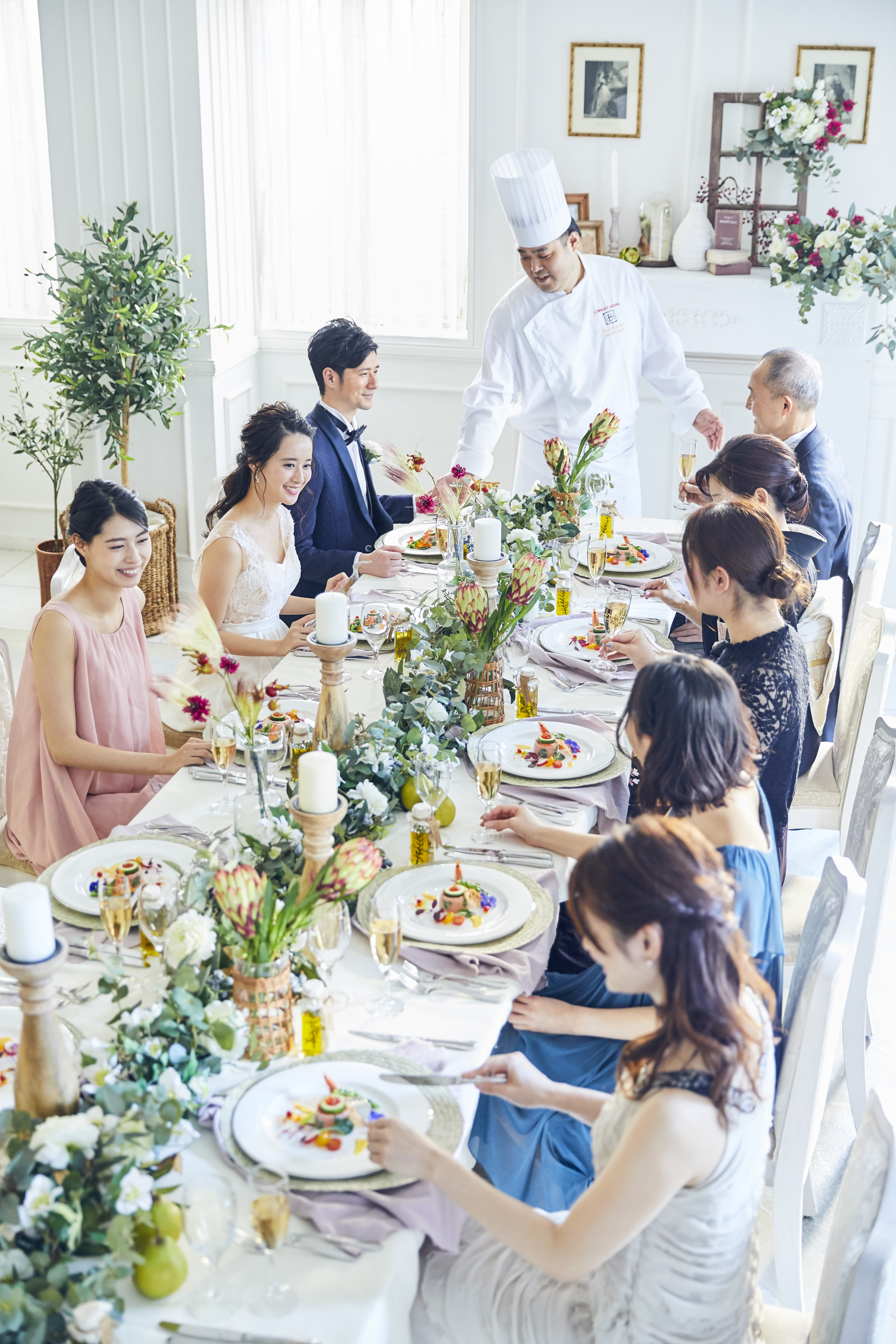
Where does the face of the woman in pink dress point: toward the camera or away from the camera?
toward the camera

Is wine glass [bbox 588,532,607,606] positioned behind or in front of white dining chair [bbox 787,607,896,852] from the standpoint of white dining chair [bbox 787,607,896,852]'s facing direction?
in front

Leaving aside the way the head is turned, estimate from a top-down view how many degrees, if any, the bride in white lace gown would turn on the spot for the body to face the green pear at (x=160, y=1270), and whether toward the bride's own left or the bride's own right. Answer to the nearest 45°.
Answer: approximately 45° to the bride's own right

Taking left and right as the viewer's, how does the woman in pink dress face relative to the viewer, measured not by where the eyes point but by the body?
facing the viewer and to the right of the viewer

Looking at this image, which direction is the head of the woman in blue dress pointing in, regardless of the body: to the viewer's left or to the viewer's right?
to the viewer's left

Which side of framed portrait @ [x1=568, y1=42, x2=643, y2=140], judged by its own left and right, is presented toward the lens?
front

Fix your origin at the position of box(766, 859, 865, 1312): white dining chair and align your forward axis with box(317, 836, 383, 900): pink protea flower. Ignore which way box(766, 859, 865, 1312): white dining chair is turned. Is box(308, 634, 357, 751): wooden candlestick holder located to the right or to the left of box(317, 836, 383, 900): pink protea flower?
right

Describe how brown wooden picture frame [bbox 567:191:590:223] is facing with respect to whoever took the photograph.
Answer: facing the viewer

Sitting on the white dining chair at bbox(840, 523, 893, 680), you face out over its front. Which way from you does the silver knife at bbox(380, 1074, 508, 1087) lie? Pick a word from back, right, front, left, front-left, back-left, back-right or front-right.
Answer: left

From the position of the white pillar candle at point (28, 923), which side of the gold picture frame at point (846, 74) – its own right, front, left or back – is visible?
front

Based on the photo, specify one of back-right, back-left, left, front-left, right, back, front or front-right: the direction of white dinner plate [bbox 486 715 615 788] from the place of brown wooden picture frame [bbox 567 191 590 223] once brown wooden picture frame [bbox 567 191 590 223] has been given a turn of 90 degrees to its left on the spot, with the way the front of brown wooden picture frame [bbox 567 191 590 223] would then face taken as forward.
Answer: right

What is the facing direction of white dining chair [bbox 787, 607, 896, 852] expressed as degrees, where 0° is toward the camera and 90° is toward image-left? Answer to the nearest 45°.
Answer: approximately 90°

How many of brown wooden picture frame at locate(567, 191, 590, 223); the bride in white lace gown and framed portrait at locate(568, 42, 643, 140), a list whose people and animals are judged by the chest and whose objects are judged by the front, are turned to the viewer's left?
0

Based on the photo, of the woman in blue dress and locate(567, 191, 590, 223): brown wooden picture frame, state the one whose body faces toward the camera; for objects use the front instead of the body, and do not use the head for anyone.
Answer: the brown wooden picture frame

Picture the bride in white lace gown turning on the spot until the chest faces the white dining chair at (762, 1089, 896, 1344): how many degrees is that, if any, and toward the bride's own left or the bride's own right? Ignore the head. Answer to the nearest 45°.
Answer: approximately 45° to the bride's own right

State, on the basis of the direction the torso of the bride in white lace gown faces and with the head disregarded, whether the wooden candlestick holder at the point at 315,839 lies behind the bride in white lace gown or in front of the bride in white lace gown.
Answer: in front

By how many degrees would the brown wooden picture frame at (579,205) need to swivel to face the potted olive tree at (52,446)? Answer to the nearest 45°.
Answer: approximately 90° to its right

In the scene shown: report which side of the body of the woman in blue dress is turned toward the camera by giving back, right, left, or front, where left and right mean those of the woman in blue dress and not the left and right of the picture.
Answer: left

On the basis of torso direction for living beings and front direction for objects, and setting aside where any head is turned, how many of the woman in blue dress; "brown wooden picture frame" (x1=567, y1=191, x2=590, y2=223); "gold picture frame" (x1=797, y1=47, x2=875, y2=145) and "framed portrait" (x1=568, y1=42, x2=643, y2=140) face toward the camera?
3

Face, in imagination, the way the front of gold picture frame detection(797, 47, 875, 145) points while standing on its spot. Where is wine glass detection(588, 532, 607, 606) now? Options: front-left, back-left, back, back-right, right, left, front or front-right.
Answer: front

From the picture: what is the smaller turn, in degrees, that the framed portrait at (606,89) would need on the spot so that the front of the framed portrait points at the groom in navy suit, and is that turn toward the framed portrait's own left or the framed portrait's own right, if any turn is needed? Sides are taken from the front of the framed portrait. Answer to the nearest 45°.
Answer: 0° — it already faces them
